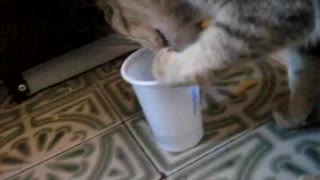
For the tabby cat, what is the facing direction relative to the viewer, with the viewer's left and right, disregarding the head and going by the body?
facing to the left of the viewer

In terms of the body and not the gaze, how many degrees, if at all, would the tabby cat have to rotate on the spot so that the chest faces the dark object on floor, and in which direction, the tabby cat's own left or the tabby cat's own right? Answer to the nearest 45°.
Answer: approximately 45° to the tabby cat's own right
